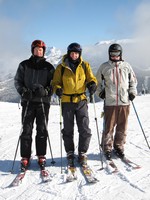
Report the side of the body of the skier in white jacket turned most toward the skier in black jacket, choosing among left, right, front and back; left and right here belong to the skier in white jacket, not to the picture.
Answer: right

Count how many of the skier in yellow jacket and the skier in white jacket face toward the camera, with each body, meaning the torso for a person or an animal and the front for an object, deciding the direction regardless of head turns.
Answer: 2

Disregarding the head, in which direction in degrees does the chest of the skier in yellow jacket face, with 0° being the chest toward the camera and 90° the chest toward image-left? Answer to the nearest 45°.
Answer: approximately 0°

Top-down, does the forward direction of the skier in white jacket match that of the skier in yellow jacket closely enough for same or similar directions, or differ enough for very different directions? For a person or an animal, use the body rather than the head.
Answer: same or similar directions

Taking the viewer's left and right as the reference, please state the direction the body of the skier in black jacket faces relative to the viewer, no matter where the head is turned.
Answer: facing the viewer

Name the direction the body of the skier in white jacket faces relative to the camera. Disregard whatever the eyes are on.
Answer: toward the camera

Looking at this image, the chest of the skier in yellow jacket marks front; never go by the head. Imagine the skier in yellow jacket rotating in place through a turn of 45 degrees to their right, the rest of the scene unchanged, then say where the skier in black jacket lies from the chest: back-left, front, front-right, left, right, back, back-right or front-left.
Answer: front-right

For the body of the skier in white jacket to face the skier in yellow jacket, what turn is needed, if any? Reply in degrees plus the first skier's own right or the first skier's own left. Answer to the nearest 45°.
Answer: approximately 45° to the first skier's own right

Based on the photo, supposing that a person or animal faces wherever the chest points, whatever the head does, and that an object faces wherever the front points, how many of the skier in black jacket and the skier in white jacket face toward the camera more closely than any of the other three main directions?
2

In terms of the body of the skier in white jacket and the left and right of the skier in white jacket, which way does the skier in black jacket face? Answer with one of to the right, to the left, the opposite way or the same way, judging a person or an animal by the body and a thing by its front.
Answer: the same way

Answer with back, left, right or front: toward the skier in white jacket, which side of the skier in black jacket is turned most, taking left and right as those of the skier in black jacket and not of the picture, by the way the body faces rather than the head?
left
